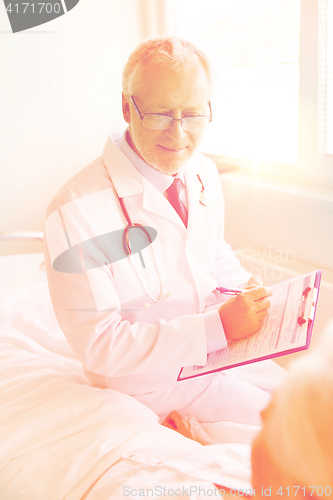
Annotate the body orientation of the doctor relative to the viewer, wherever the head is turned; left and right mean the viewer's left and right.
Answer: facing the viewer and to the right of the viewer

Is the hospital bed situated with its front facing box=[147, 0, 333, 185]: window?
no

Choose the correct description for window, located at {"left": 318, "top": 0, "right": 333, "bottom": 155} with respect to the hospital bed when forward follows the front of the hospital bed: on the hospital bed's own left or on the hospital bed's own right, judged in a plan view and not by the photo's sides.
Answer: on the hospital bed's own right

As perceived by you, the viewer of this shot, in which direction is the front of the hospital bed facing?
facing away from the viewer and to the left of the viewer

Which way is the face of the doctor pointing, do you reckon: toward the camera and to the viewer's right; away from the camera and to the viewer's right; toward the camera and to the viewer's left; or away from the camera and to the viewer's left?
toward the camera and to the viewer's right

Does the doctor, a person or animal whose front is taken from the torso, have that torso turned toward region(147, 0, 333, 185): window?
no
